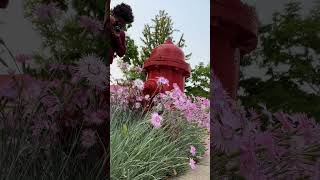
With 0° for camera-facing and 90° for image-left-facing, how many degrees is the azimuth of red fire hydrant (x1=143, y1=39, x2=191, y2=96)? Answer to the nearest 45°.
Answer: approximately 45°

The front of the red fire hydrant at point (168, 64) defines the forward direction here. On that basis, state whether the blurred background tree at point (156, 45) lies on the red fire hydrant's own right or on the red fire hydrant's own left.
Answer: on the red fire hydrant's own right
